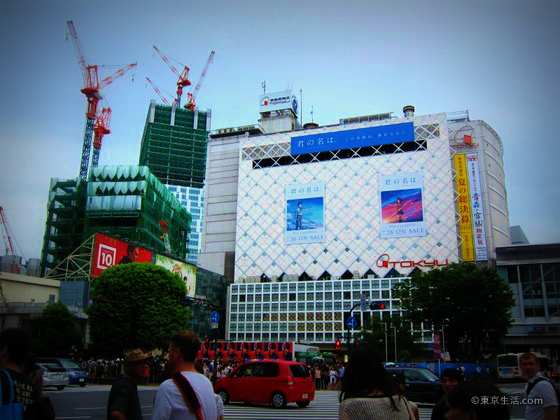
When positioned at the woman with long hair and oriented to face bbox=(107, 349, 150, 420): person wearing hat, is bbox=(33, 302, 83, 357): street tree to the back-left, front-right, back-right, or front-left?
front-right

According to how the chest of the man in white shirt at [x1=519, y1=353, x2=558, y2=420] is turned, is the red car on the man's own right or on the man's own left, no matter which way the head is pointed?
on the man's own right

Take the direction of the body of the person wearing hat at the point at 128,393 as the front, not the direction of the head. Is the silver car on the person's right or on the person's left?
on the person's left

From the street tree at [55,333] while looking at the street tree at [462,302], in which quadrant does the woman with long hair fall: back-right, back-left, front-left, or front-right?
front-right

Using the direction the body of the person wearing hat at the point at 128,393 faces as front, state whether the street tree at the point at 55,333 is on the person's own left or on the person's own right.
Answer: on the person's own left

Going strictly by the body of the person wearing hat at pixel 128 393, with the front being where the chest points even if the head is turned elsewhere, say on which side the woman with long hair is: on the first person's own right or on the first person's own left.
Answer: on the first person's own right

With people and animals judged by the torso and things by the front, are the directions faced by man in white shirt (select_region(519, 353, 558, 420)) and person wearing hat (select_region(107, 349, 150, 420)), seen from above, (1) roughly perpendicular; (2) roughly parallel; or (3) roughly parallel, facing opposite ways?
roughly parallel, facing opposite ways

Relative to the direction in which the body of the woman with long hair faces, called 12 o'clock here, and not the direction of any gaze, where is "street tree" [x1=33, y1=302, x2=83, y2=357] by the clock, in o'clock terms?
The street tree is roughly at 11 o'clock from the woman with long hair.

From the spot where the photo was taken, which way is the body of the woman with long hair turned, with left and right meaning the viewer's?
facing away from the viewer

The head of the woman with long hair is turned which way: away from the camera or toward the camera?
away from the camera

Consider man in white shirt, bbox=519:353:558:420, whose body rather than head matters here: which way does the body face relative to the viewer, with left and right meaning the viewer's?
facing the viewer and to the left of the viewer

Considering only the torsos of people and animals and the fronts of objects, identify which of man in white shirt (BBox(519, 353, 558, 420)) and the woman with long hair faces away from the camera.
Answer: the woman with long hair

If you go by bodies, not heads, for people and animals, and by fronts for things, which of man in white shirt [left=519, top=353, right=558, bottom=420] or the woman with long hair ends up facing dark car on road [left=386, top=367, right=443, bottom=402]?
the woman with long hair
